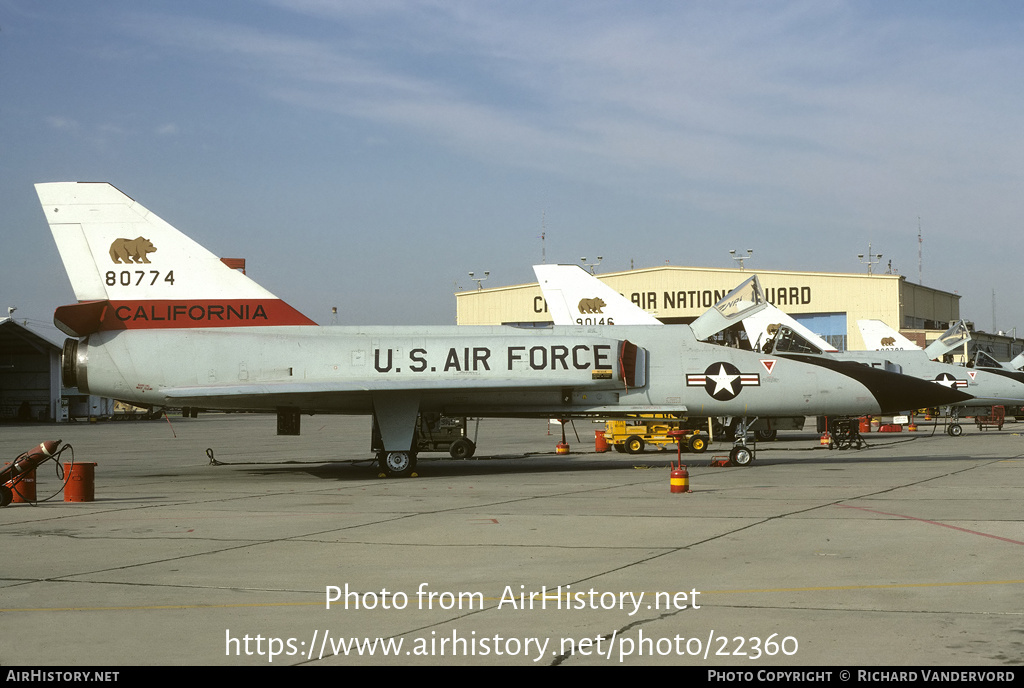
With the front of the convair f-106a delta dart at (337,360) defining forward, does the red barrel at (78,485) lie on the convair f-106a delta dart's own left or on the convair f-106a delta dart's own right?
on the convair f-106a delta dart's own right

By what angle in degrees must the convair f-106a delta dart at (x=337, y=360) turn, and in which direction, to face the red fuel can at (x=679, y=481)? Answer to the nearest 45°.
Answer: approximately 45° to its right

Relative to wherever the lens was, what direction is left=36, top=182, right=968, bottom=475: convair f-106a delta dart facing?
facing to the right of the viewer

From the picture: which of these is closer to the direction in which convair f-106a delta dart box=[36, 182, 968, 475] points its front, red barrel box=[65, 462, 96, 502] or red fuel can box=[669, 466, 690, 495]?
the red fuel can
